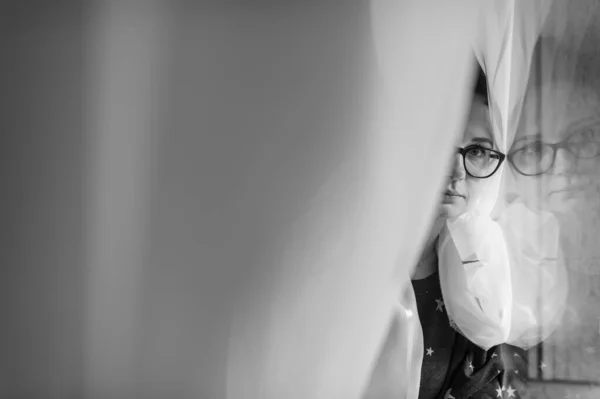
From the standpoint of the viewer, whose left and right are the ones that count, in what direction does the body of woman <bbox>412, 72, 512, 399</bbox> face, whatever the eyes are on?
facing the viewer
